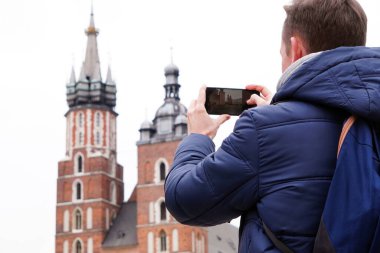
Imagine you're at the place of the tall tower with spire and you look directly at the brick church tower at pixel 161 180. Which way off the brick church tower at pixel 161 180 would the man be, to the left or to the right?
right

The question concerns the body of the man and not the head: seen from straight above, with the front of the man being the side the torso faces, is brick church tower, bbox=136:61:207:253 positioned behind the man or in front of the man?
in front

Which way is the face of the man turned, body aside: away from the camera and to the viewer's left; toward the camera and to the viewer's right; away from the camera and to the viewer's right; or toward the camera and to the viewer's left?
away from the camera and to the viewer's left

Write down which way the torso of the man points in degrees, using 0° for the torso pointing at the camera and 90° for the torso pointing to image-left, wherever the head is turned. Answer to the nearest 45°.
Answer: approximately 135°

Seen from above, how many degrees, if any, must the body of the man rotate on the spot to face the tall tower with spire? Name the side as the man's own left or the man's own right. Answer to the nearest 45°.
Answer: approximately 45° to the man's own right
